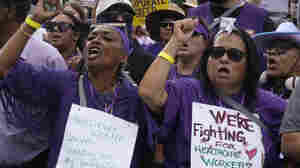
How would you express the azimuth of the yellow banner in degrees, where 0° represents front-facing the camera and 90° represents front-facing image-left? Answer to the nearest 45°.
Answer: approximately 0°

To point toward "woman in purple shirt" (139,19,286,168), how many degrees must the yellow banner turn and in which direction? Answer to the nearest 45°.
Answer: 0° — it already faces them

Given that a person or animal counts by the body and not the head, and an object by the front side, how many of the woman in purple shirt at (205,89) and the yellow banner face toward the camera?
2

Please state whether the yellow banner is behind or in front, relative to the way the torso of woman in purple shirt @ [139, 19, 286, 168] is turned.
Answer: behind

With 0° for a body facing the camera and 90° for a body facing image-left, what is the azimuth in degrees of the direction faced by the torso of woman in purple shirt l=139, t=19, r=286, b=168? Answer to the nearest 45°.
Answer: approximately 0°

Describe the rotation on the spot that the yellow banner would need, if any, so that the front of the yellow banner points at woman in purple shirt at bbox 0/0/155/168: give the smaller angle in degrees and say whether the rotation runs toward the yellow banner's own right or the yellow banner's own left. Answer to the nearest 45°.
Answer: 0° — it already faces them

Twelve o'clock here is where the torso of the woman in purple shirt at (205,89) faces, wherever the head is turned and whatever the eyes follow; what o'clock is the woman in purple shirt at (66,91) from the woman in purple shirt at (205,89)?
the woman in purple shirt at (66,91) is roughly at 3 o'clock from the woman in purple shirt at (205,89).
